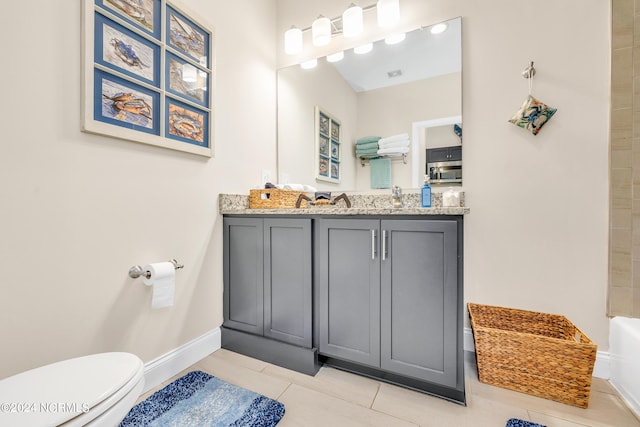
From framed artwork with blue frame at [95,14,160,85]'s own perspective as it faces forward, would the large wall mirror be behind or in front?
in front

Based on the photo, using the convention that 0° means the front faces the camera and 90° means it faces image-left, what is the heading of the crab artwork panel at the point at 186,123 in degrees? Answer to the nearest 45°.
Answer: approximately 315°

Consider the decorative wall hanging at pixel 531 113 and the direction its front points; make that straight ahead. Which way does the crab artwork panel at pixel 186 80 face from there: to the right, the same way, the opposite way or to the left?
to the left

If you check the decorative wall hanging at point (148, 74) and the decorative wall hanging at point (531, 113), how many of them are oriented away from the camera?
0

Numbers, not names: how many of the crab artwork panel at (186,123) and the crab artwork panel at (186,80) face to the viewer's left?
0

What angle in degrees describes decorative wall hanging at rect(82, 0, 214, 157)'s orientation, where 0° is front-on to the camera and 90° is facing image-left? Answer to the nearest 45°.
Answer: approximately 315°

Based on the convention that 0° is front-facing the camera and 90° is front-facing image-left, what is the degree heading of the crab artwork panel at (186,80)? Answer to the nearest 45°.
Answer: approximately 315°
